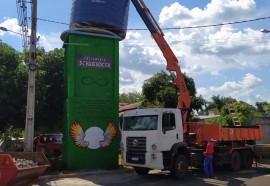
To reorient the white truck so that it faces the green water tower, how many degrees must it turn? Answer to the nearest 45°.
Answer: approximately 90° to its right

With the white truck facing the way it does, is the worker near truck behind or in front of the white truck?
behind

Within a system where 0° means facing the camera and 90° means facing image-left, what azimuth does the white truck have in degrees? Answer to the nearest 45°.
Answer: approximately 45°

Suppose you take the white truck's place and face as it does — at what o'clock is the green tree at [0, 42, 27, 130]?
The green tree is roughly at 3 o'clock from the white truck.

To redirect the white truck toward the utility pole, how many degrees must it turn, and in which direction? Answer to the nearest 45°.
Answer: approximately 45° to its right

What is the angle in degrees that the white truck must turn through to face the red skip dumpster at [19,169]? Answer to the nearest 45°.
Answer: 0° — it already faces it
